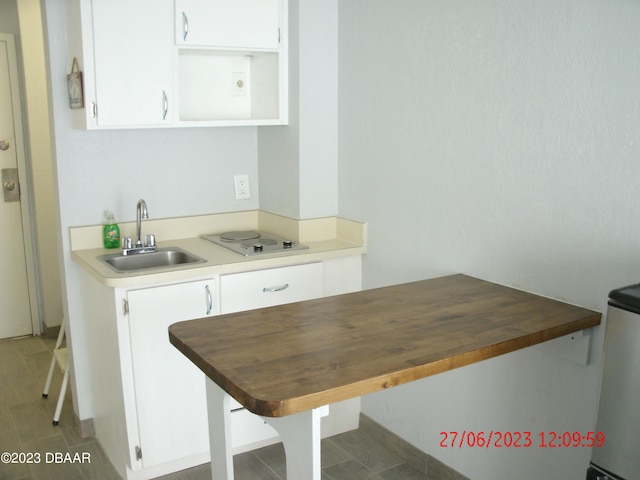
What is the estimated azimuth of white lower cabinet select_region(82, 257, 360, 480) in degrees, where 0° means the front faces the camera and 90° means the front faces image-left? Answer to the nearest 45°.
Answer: approximately 315°
